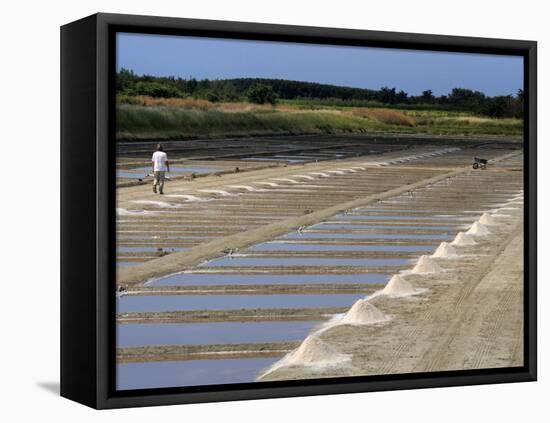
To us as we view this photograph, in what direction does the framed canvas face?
facing the viewer and to the right of the viewer
